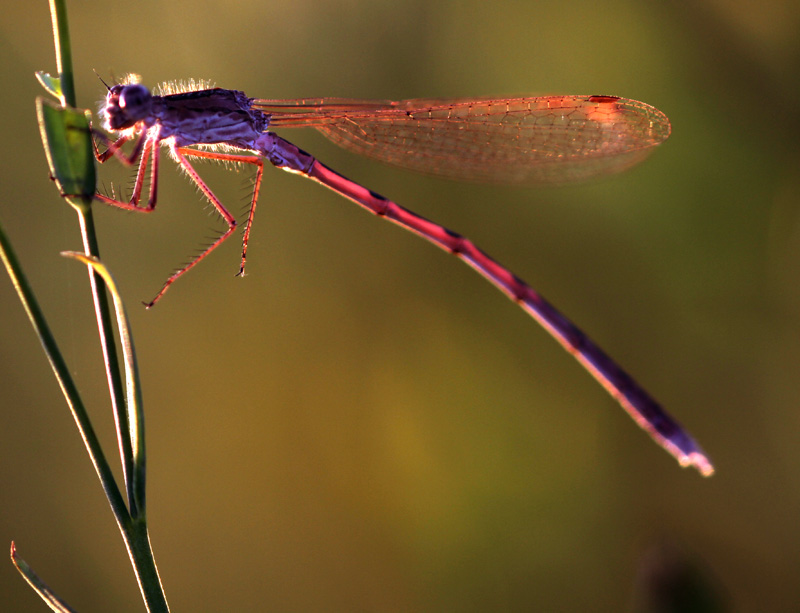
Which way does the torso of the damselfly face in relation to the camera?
to the viewer's left
